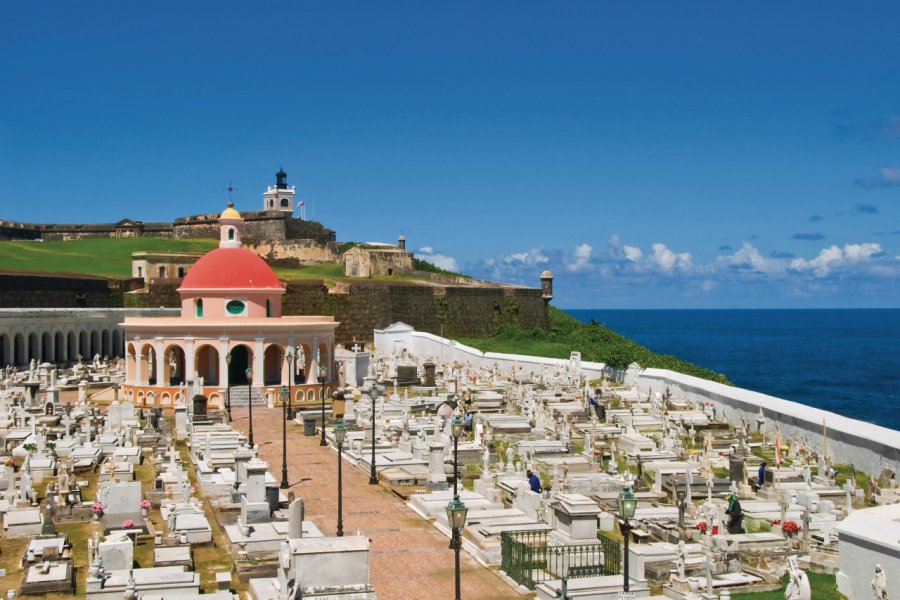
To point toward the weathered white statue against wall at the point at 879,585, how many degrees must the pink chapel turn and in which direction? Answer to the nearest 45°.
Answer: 0° — it already faces it

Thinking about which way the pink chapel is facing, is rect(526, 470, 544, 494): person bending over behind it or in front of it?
in front

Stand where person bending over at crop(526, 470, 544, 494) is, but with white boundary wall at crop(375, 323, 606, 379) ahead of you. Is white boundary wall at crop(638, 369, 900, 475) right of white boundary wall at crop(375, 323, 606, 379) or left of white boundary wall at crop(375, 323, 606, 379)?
right

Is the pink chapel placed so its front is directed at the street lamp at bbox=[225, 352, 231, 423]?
yes

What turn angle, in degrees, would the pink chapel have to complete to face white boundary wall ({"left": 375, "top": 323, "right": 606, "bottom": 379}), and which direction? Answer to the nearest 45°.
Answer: approximately 135° to its left

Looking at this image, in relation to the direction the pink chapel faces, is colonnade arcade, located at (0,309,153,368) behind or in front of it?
behind

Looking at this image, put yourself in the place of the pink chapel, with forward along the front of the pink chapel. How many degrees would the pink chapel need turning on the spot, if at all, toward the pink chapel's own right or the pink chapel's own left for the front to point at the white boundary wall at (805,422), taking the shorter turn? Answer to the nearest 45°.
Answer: approximately 45° to the pink chapel's own left

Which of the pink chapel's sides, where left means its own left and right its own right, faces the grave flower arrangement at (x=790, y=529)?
front

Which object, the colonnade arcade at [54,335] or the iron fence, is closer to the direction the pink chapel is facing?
the iron fence

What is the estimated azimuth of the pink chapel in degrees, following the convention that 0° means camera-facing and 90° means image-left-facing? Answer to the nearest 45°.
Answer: approximately 0°
